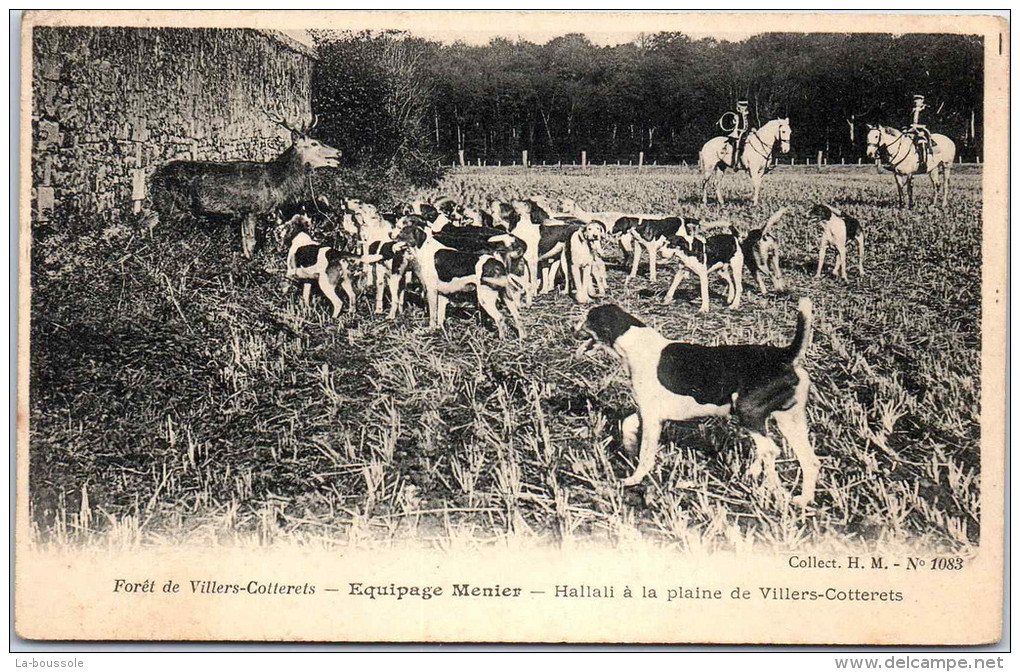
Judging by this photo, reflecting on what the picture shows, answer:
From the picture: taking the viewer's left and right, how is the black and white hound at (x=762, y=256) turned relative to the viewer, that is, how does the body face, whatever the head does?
facing away from the viewer and to the left of the viewer

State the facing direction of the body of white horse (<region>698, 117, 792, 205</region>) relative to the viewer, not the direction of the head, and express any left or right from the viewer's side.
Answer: facing to the right of the viewer

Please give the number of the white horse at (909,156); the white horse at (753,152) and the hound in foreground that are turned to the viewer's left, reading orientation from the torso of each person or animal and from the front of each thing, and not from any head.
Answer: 2

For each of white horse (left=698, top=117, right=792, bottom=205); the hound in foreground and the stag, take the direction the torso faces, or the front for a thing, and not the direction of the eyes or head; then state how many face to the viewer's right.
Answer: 2

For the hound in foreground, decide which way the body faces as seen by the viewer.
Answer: to the viewer's left

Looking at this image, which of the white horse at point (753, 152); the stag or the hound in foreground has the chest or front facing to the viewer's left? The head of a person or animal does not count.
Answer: the hound in foreground

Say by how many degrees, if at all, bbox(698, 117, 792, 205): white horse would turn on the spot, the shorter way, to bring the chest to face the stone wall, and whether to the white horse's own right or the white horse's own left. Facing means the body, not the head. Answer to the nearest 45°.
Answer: approximately 180°

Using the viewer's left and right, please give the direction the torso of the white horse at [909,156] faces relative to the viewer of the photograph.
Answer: facing to the left of the viewer

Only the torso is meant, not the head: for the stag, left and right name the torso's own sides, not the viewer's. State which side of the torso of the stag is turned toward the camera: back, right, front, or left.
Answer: right
